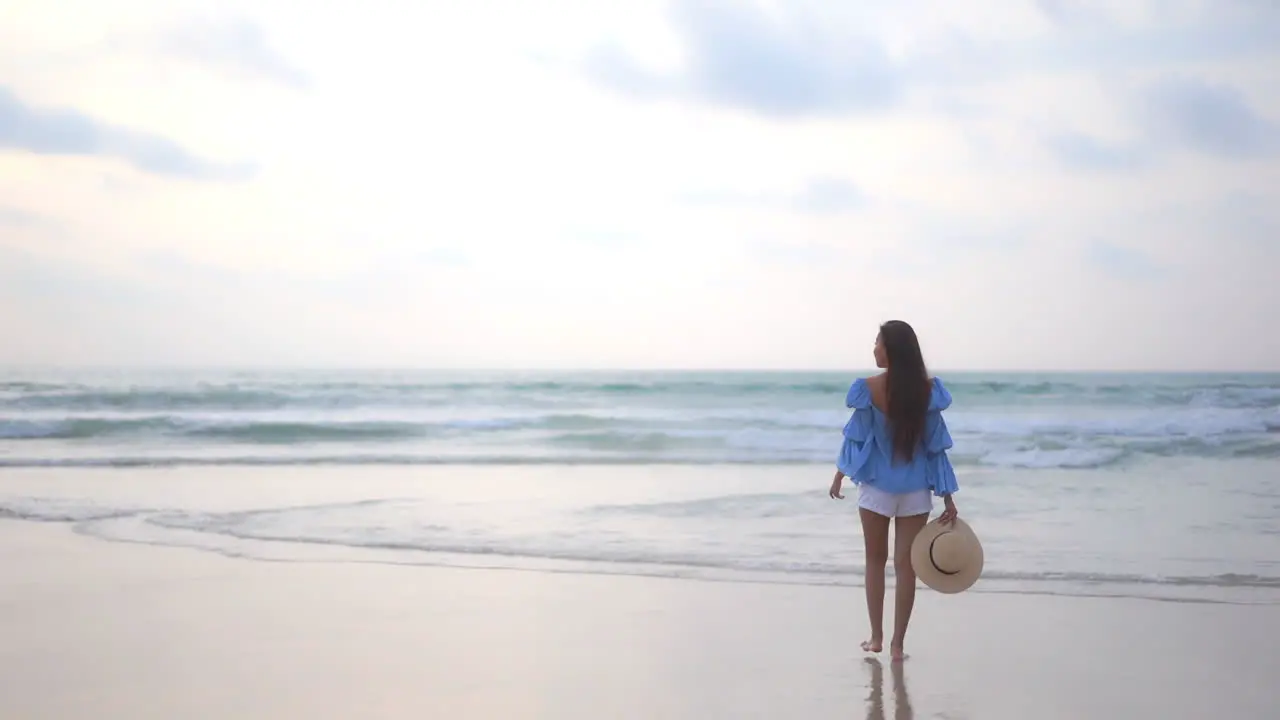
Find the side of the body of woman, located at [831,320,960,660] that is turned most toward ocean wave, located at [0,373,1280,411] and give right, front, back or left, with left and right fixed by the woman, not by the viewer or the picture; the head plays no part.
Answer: front

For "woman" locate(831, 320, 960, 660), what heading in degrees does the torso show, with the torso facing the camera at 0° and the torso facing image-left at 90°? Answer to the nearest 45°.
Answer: approximately 180°

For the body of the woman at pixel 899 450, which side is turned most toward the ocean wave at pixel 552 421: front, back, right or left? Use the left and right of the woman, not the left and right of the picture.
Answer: front
